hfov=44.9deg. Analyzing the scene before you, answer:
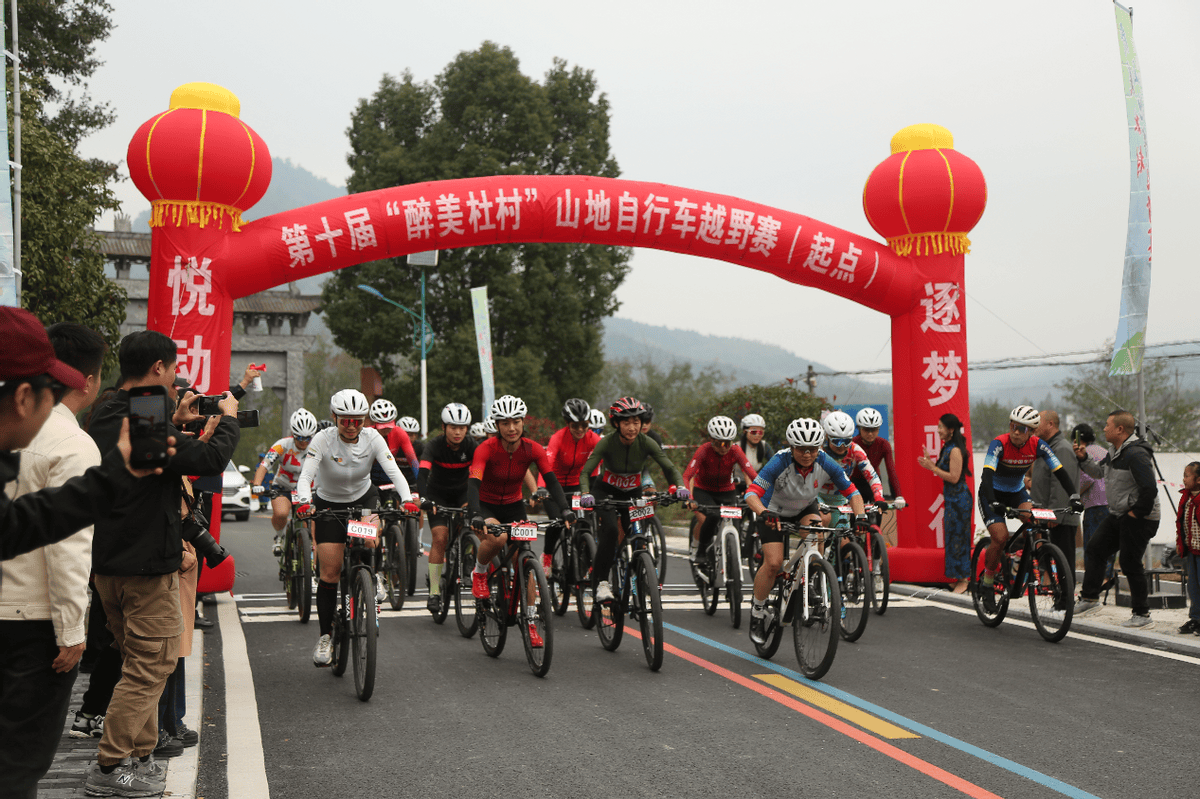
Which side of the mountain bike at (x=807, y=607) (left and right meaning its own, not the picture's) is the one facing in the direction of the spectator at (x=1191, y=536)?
left

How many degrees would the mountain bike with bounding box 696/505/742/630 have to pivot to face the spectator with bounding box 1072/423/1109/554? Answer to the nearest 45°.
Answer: approximately 90° to its left

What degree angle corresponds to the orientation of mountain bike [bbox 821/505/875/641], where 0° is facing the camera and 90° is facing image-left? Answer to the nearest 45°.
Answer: approximately 315°

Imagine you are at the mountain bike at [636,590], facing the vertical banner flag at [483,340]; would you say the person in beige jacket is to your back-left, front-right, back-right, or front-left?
back-left

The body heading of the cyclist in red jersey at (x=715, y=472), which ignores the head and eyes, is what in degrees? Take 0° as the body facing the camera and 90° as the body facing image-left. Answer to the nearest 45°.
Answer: approximately 0°
